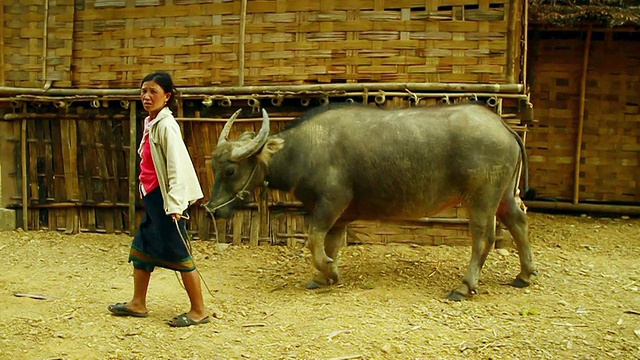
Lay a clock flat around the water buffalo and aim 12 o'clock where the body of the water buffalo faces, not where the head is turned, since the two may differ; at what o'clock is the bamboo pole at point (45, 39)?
The bamboo pole is roughly at 1 o'clock from the water buffalo.

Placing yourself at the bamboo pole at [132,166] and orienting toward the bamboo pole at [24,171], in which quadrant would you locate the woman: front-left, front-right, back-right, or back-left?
back-left

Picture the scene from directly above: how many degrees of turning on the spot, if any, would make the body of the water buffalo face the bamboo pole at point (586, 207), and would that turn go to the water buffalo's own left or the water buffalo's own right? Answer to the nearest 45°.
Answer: approximately 135° to the water buffalo's own right

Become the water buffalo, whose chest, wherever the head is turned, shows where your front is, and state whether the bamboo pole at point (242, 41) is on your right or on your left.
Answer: on your right

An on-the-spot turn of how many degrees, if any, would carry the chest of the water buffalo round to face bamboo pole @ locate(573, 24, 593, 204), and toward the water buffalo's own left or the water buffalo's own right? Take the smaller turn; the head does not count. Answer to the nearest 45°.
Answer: approximately 135° to the water buffalo's own right

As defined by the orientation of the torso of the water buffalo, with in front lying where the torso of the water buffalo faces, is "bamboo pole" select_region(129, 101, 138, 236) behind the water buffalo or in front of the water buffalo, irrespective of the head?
in front

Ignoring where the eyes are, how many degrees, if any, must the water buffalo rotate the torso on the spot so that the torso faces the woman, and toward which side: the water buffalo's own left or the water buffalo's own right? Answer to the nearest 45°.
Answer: approximately 45° to the water buffalo's own left

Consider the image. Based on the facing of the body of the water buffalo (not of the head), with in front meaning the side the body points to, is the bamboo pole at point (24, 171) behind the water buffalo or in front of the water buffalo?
in front

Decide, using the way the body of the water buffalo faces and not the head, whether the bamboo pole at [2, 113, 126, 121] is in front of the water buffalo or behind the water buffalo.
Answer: in front

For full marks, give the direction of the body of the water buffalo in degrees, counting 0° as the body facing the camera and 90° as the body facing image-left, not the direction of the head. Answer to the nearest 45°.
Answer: approximately 90°
